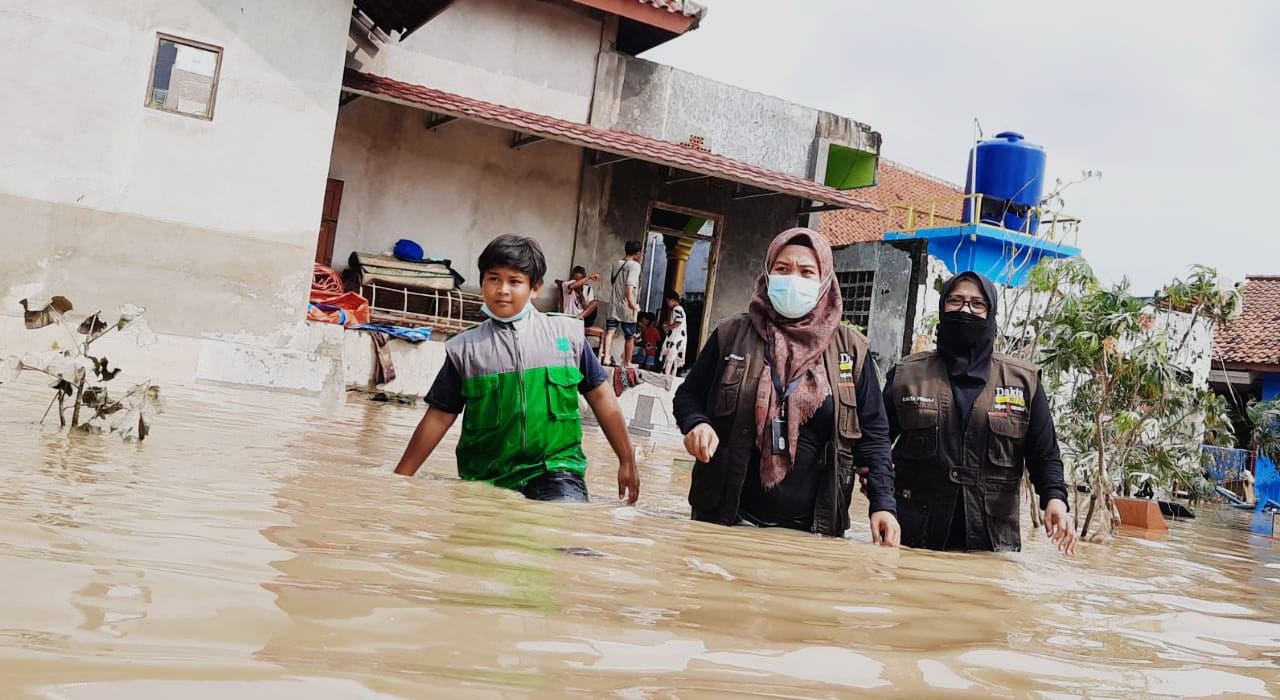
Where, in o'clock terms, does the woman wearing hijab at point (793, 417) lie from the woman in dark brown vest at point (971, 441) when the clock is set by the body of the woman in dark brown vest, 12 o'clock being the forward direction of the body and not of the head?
The woman wearing hijab is roughly at 2 o'clock from the woman in dark brown vest.

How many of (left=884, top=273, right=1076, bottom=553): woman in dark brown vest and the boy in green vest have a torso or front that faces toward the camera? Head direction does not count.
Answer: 2

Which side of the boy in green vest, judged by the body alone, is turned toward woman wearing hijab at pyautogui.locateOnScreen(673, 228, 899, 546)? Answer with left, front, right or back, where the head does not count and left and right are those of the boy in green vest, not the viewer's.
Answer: left

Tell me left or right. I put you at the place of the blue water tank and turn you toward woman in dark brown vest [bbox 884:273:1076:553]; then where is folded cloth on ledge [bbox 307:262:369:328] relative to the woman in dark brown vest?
right

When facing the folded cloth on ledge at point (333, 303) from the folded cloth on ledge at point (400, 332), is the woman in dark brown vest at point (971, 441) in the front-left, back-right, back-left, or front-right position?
back-left

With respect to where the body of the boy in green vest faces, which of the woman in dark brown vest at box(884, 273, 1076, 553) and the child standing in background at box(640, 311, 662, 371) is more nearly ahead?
the woman in dark brown vest

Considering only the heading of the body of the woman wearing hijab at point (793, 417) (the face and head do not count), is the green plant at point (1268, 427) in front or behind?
behind
